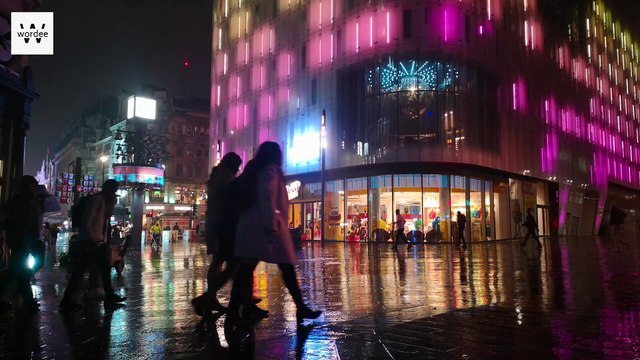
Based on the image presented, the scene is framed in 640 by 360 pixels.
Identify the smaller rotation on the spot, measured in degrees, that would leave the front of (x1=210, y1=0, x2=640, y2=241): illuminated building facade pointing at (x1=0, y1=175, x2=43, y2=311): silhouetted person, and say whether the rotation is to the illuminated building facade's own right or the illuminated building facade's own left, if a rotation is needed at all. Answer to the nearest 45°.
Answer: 0° — it already faces them

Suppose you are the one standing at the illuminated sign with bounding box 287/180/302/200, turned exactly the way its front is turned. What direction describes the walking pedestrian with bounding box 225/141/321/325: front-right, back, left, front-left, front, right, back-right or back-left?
front-left

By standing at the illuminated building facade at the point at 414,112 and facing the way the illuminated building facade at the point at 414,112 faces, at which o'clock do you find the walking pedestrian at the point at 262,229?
The walking pedestrian is roughly at 12 o'clock from the illuminated building facade.

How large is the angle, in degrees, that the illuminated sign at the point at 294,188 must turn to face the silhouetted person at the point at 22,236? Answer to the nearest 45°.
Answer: approximately 45° to its left

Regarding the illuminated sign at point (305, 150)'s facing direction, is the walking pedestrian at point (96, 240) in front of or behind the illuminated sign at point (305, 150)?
in front

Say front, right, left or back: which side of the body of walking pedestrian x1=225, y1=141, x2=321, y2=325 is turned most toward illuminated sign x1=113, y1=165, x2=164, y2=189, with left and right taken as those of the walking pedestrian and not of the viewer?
left

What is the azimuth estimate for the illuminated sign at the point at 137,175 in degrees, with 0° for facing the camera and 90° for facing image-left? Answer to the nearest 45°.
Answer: approximately 0°

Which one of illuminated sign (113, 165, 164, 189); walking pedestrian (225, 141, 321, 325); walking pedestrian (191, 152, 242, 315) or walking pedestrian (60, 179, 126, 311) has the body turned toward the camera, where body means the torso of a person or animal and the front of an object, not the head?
the illuminated sign
